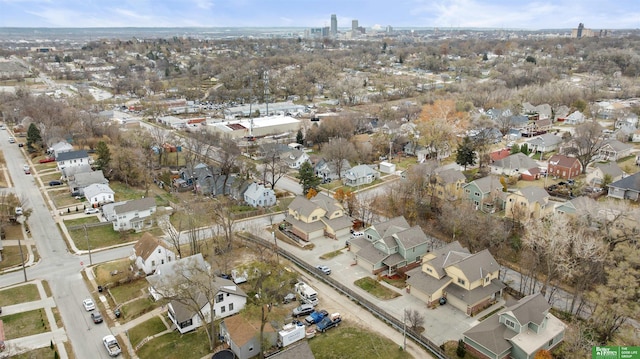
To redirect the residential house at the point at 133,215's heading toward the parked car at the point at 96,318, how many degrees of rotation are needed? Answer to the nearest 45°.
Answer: approximately 45° to its left

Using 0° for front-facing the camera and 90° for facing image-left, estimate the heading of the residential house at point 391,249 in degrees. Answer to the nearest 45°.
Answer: approximately 45°

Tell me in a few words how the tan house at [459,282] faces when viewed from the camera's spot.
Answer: facing the viewer and to the left of the viewer

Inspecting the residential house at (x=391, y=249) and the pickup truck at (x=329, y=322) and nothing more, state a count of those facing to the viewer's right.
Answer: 0

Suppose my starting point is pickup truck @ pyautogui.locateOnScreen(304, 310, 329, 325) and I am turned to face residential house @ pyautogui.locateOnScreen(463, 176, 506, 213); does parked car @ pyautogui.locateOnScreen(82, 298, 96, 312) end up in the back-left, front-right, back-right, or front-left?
back-left

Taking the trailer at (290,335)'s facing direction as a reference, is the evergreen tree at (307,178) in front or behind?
in front

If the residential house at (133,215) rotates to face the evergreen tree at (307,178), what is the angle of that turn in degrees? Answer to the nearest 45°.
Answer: approximately 135° to its left

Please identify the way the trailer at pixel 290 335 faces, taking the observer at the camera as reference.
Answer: facing away from the viewer and to the right of the viewer

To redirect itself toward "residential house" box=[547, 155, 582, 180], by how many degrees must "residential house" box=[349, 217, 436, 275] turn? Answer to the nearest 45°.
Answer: approximately 180°

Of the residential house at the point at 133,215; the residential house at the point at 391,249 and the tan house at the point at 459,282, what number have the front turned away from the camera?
0

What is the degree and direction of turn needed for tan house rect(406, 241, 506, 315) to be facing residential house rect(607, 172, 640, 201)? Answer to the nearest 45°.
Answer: approximately 180°

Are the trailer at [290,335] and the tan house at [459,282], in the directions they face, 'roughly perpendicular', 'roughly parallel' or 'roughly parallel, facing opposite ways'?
roughly parallel, facing opposite ways

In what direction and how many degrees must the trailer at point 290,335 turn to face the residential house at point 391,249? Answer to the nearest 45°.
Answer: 0° — it already faces it

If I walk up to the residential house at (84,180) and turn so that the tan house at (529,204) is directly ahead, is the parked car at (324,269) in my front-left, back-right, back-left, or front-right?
front-right
